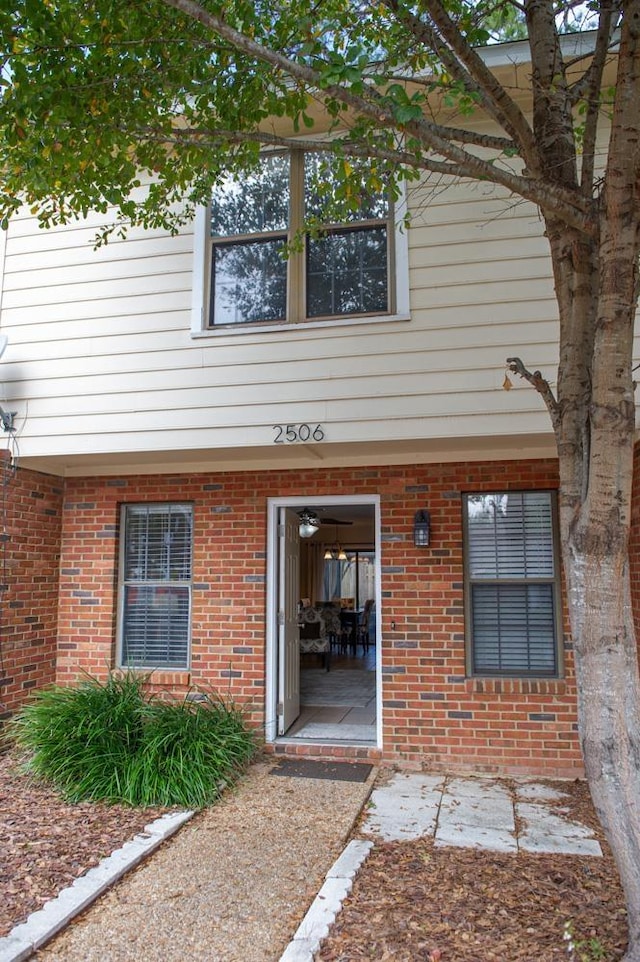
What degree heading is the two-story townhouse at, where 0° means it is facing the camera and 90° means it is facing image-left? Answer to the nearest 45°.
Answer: approximately 0°
